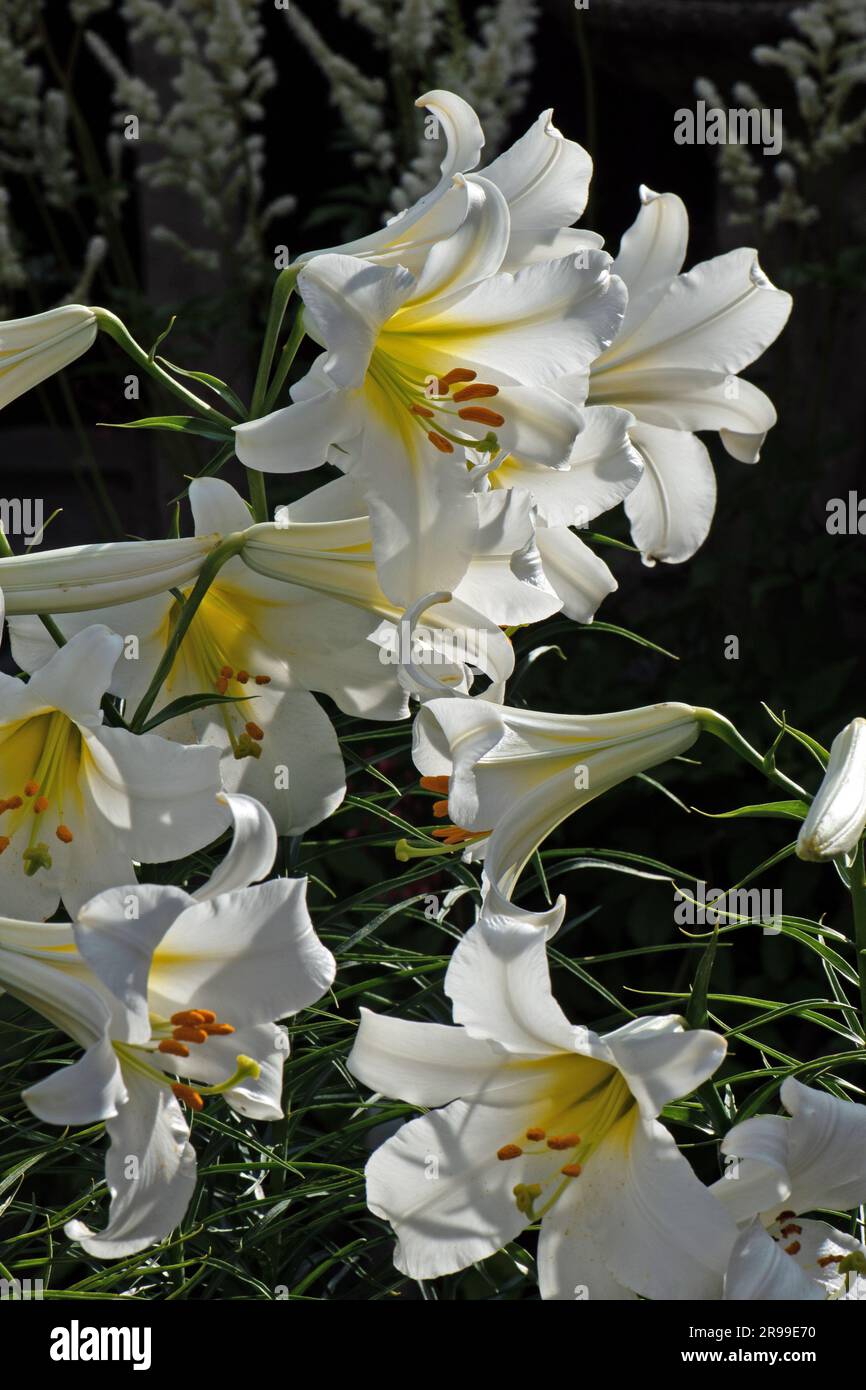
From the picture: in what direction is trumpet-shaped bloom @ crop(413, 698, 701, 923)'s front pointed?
to the viewer's left
